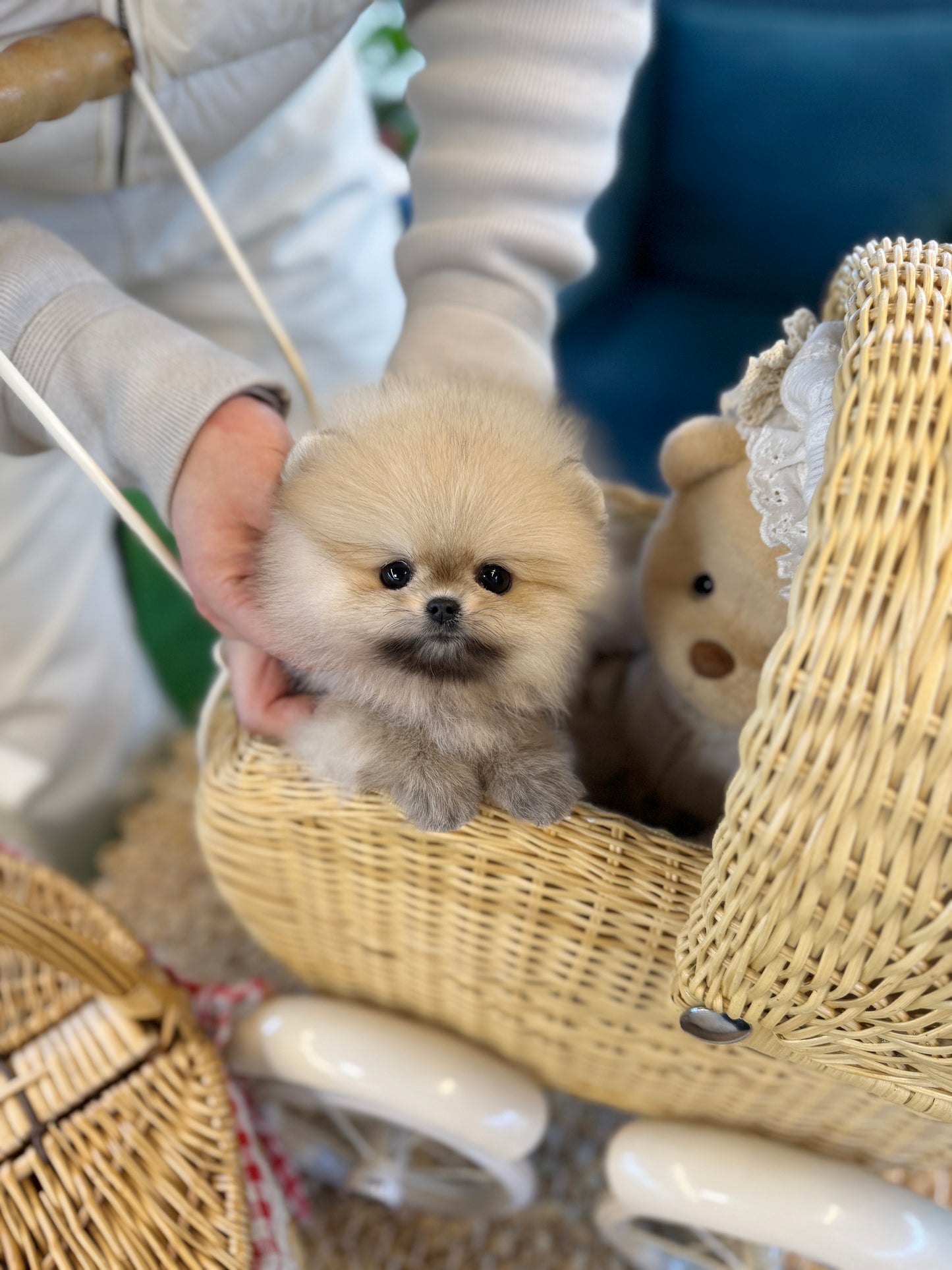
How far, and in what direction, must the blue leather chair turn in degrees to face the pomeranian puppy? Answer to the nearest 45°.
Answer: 0° — it already faces it

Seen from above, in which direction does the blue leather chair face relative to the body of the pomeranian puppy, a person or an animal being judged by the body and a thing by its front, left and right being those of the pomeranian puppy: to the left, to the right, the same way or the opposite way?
the same way

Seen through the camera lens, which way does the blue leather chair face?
facing the viewer

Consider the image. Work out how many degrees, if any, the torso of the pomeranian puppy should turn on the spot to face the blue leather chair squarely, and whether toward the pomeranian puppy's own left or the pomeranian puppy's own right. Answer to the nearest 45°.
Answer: approximately 180°

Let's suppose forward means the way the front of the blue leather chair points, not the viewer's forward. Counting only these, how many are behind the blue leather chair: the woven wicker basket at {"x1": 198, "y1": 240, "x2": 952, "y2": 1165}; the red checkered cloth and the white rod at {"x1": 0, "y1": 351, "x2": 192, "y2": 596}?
0

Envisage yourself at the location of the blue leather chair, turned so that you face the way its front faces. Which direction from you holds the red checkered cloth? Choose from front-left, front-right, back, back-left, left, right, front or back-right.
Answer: front

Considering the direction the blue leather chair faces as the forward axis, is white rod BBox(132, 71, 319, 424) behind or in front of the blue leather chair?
in front

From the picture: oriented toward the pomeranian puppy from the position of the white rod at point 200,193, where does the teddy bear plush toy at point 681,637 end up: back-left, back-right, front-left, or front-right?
front-left

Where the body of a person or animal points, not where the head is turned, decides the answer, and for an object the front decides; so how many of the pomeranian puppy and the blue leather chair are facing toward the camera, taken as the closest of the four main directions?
2

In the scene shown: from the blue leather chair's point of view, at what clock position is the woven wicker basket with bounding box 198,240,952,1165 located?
The woven wicker basket is roughly at 12 o'clock from the blue leather chair.
